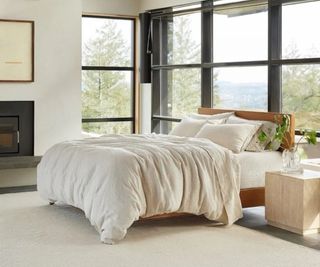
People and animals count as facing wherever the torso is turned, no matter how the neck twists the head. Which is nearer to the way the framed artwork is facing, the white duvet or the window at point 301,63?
the white duvet

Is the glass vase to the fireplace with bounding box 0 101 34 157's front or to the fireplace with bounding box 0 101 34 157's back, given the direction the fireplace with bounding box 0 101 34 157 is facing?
to the front

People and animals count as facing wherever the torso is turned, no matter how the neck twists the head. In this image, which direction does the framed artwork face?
toward the camera

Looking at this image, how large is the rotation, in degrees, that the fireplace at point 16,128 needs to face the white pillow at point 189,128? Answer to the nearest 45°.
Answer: approximately 45° to its left

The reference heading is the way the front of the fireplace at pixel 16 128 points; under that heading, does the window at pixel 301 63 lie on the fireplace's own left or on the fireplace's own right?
on the fireplace's own left

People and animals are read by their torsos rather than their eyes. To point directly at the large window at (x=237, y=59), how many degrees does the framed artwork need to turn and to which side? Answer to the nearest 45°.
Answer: approximately 90° to its left

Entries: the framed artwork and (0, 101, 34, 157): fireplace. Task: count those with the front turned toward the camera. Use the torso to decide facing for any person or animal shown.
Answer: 2

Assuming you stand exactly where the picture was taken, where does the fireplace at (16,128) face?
facing the viewer

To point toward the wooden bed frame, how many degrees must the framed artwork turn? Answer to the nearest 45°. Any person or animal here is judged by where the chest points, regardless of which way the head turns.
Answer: approximately 45° to its left
